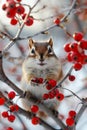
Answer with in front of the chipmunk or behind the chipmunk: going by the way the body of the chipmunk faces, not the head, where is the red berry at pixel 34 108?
in front

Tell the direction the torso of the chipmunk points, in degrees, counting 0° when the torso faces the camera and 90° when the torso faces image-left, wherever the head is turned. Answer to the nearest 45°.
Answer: approximately 0°
